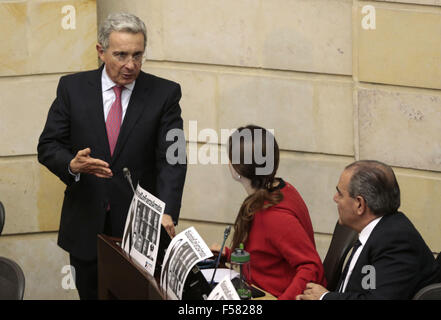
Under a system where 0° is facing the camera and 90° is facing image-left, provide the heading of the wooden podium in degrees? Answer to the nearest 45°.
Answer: approximately 45°

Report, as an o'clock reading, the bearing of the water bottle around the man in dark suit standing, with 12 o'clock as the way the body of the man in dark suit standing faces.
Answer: The water bottle is roughly at 11 o'clock from the man in dark suit standing.

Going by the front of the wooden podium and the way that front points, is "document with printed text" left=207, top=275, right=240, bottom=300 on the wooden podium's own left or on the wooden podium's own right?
on the wooden podium's own left

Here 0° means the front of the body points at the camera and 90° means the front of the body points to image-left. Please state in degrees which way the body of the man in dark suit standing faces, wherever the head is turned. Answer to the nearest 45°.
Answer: approximately 0°

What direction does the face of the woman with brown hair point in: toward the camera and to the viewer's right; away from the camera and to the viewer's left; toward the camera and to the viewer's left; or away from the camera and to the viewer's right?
away from the camera and to the viewer's left

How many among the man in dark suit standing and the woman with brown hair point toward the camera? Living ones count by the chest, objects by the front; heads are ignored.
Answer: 1

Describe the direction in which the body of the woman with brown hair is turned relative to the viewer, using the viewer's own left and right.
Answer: facing away from the viewer and to the left of the viewer

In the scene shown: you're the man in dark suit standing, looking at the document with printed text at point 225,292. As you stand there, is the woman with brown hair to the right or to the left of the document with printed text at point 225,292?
left

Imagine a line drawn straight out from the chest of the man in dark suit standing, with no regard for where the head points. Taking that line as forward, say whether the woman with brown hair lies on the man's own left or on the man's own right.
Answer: on the man's own left
